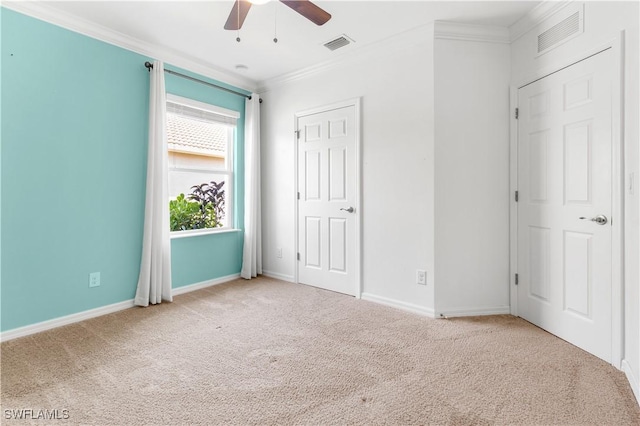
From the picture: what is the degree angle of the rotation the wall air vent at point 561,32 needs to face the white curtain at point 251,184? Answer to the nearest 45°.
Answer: approximately 45° to its right

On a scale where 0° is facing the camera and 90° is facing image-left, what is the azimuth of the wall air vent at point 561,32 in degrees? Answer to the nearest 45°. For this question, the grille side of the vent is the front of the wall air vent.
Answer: approximately 45°

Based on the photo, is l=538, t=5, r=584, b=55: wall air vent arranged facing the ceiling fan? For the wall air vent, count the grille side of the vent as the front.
yes

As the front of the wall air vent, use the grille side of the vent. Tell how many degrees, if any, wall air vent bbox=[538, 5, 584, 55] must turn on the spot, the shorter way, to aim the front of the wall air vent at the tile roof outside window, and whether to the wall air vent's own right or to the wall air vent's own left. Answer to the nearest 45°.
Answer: approximately 45° to the wall air vent's own right
